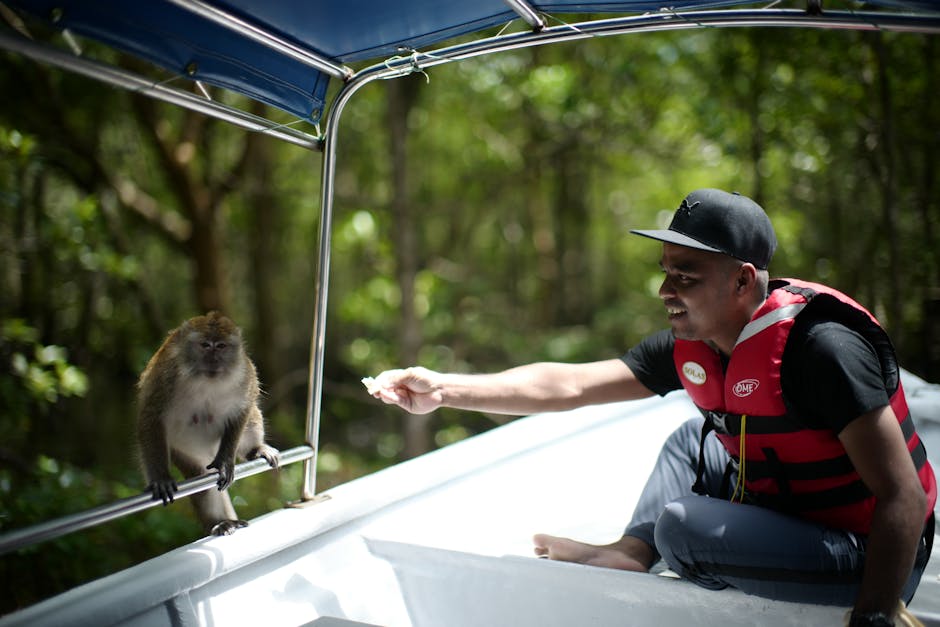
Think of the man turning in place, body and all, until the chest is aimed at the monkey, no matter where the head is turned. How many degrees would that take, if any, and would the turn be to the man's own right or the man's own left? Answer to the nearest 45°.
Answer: approximately 45° to the man's own right

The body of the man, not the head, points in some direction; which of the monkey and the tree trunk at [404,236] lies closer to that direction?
the monkey

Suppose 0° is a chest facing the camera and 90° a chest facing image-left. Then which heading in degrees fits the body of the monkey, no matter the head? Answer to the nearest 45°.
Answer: approximately 0°

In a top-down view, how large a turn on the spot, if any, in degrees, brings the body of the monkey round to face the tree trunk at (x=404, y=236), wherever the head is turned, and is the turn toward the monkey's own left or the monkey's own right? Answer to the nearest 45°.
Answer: approximately 180°

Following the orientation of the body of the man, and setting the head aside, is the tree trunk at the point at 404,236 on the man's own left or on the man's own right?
on the man's own right

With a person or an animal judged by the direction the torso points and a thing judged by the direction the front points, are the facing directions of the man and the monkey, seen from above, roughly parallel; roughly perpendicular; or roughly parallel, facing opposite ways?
roughly perpendicular

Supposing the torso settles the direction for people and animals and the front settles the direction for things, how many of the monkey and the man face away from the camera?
0

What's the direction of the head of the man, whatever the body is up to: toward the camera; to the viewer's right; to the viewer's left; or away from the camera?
to the viewer's left

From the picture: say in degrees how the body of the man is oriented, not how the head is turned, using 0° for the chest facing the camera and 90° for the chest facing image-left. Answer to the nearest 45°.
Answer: approximately 45°
